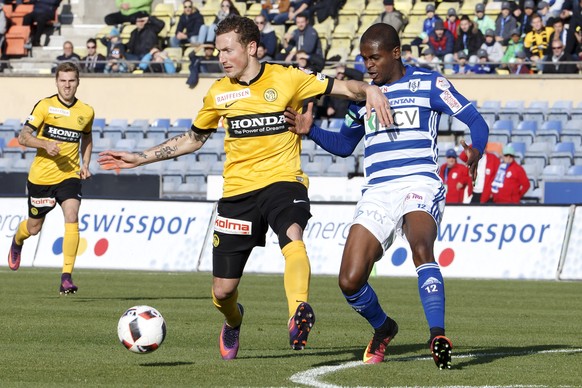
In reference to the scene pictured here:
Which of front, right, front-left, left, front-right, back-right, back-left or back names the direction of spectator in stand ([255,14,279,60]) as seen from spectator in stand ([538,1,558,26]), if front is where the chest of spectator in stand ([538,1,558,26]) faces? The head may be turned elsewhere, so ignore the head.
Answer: front-right

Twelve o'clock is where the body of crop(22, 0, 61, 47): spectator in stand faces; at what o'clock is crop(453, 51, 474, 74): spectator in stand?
crop(453, 51, 474, 74): spectator in stand is roughly at 9 o'clock from crop(22, 0, 61, 47): spectator in stand.

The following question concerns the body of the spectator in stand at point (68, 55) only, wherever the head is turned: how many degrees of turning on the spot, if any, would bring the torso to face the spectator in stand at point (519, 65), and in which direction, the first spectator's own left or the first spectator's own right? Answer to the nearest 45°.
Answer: approximately 45° to the first spectator's own left

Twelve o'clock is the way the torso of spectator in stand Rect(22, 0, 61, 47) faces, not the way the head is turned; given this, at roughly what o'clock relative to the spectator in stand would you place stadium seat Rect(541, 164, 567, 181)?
The stadium seat is roughly at 9 o'clock from the spectator in stand.

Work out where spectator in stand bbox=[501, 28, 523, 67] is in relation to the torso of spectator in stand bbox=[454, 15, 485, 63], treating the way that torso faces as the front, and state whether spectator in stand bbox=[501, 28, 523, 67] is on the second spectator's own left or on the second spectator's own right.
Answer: on the second spectator's own left

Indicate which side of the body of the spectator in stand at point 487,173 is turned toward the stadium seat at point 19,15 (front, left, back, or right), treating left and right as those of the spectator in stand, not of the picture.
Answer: right
